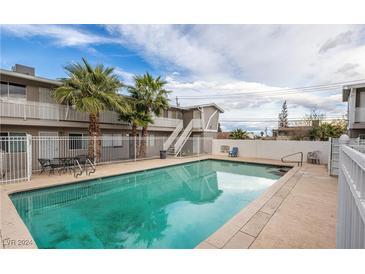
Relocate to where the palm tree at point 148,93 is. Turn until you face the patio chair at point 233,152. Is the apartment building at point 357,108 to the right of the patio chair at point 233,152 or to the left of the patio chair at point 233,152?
right

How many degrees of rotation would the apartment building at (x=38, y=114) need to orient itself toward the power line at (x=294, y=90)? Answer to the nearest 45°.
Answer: approximately 45° to its left

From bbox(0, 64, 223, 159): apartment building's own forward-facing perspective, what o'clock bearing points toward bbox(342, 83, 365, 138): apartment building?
bbox(342, 83, 365, 138): apartment building is roughly at 11 o'clock from bbox(0, 64, 223, 159): apartment building.

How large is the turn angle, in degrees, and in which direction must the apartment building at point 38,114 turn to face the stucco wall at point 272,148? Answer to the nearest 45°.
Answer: approximately 45° to its left

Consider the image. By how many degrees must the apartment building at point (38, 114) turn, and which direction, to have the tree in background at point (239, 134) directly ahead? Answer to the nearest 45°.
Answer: approximately 45° to its left

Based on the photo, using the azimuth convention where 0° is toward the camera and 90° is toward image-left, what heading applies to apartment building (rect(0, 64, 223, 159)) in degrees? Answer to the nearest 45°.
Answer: approximately 315°

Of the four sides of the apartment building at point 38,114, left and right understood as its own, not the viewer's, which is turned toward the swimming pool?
front

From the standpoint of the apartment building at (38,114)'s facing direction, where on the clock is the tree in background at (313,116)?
The tree in background is roughly at 10 o'clock from the apartment building.

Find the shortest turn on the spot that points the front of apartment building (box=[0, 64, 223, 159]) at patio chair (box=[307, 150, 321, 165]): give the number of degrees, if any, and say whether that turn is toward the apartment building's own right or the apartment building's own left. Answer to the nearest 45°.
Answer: approximately 45° to the apartment building's own left

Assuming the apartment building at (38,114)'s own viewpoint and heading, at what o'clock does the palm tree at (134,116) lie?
The palm tree is roughly at 10 o'clock from the apartment building.

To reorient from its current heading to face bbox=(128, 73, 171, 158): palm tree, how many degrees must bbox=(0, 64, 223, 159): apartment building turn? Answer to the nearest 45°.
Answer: approximately 45° to its left
